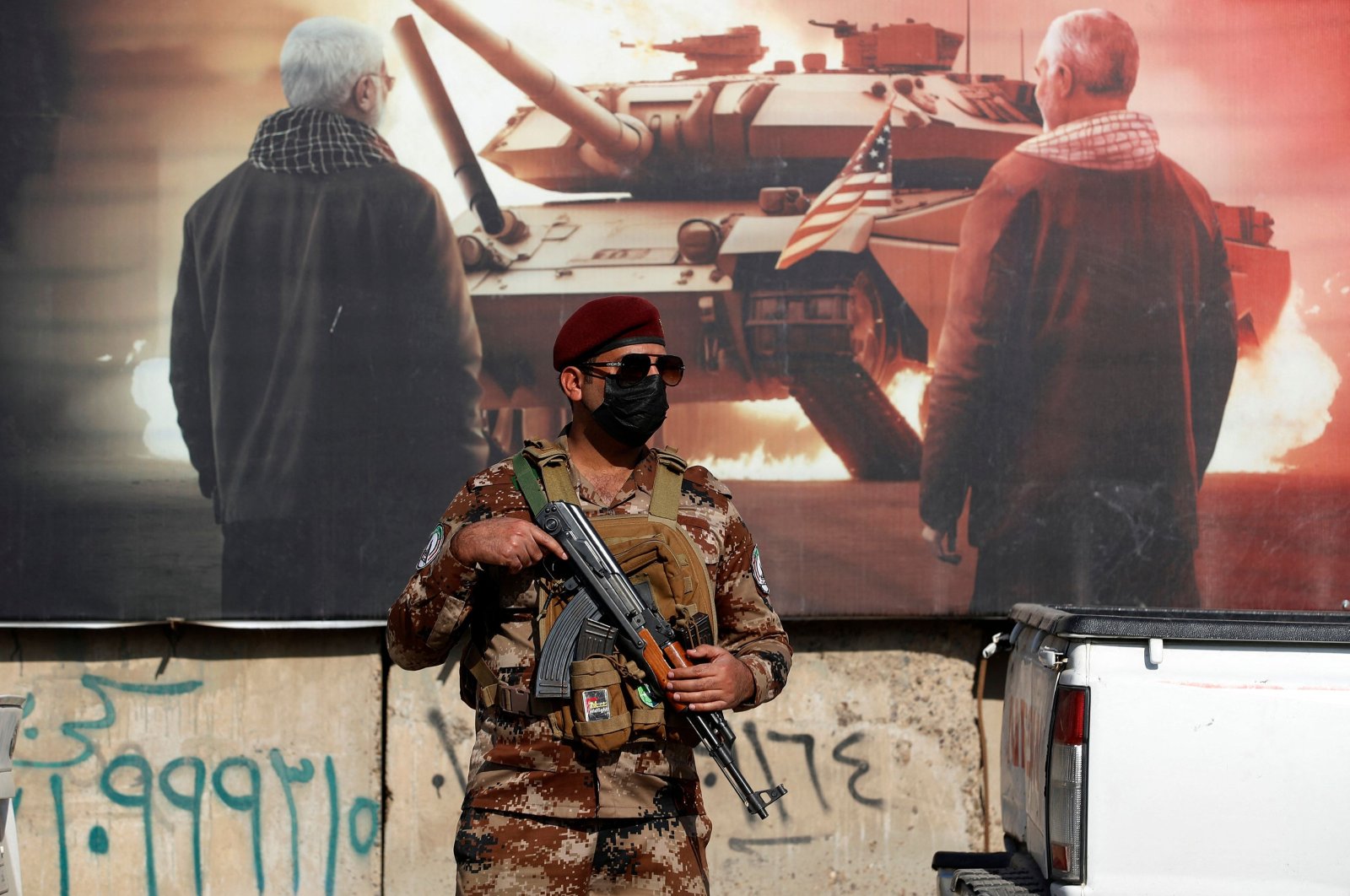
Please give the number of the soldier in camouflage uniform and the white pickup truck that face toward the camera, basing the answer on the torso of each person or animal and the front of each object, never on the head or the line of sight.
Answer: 1

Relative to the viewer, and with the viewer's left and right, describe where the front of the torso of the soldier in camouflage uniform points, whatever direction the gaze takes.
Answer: facing the viewer

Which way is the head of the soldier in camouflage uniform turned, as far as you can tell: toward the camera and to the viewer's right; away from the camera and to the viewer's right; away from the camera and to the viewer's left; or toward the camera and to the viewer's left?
toward the camera and to the viewer's right

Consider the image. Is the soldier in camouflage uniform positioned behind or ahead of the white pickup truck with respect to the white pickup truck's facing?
behind

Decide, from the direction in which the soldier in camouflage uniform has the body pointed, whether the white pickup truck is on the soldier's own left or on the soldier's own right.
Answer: on the soldier's own left
